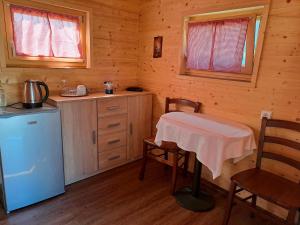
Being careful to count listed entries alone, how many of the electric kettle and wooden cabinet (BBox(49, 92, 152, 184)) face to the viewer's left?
1

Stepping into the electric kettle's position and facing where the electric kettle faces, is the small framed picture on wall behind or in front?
behind

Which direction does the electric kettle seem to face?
to the viewer's left

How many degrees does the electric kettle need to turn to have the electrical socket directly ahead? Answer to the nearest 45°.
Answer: approximately 135° to its left

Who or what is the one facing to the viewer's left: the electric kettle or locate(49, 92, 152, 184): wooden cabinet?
the electric kettle

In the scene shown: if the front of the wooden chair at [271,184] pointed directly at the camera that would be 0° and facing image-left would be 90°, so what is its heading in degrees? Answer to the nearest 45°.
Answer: approximately 45°

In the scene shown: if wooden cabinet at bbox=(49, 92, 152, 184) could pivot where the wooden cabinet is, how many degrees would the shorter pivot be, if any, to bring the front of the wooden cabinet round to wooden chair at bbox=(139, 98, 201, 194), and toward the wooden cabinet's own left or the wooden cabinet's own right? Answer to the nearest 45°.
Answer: approximately 45° to the wooden cabinet's own left

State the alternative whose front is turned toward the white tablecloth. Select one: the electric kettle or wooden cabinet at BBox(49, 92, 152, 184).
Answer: the wooden cabinet
